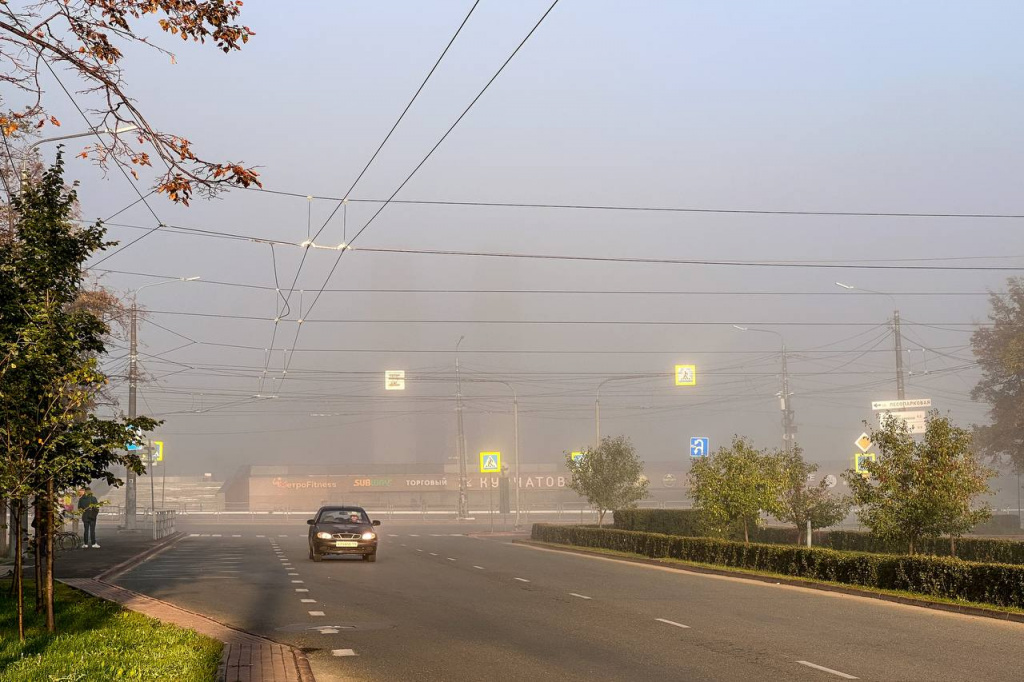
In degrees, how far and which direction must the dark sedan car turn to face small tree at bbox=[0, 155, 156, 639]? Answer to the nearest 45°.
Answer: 0° — it already faces it

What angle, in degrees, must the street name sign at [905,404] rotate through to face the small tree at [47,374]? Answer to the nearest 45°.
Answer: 0° — it already faces it

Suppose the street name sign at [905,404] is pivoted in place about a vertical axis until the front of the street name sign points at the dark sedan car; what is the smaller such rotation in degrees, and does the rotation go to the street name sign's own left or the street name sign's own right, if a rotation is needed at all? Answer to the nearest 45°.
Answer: approximately 45° to the street name sign's own right

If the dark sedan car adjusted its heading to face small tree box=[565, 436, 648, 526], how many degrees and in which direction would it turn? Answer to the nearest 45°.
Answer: approximately 135° to its left

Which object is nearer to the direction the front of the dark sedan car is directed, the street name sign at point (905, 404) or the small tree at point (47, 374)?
the small tree

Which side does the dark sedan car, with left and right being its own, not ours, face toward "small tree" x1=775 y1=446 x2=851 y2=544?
left

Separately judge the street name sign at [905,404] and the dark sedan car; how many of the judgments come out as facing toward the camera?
2

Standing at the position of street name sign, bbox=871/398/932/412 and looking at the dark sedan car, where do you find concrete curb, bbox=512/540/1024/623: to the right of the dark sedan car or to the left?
left

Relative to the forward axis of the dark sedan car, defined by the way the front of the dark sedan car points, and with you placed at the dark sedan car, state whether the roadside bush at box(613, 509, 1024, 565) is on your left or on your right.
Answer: on your left

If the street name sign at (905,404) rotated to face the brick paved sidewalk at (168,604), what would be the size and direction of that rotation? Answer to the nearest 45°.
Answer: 0° — it already faces it
